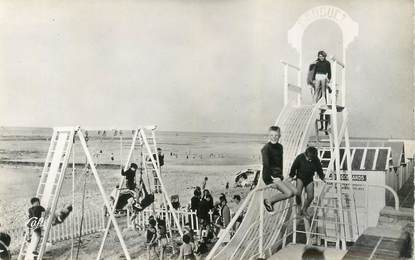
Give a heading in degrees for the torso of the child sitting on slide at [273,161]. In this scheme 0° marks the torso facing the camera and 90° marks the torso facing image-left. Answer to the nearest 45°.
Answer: approximately 315°

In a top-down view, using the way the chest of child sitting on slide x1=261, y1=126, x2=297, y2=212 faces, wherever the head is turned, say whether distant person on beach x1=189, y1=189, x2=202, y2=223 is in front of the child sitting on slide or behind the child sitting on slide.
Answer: behind

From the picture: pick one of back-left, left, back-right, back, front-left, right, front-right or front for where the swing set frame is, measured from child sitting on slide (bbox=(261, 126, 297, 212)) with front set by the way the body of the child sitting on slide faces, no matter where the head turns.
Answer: back-right

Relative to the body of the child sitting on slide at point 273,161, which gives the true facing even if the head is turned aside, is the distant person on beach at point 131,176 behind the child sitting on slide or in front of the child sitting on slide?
behind
